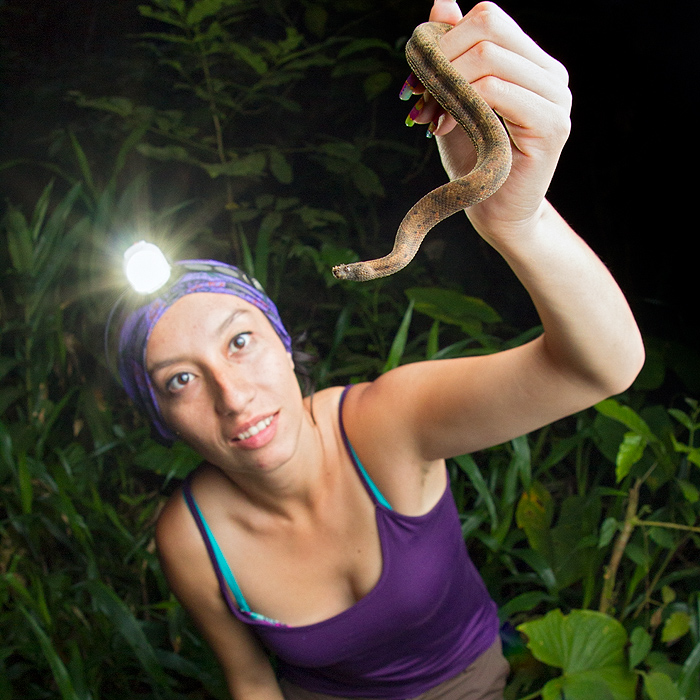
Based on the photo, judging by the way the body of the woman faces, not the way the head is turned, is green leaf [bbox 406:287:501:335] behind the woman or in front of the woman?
behind

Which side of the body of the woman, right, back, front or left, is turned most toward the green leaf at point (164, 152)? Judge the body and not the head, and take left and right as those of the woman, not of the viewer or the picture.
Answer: back

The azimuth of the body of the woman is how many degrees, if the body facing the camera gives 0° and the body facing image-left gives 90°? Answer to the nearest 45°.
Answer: approximately 0°
